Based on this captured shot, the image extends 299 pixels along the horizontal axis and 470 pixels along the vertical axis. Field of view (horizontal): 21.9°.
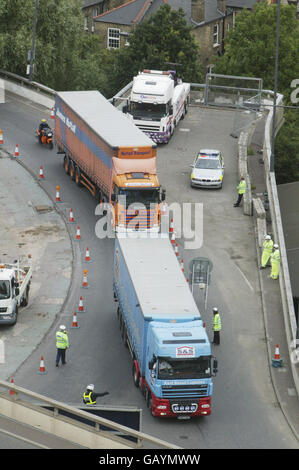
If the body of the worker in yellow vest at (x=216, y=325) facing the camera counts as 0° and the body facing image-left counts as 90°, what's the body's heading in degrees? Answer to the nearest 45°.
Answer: approximately 90°

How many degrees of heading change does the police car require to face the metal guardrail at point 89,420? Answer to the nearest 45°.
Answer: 0° — it already faces it

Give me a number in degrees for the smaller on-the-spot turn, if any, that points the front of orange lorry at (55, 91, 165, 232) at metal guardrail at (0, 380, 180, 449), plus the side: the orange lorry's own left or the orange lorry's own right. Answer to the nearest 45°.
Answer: approximately 45° to the orange lorry's own right

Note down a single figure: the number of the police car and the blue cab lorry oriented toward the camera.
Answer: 2

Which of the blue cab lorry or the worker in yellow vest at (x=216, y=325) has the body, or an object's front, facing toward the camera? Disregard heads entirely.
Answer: the blue cab lorry

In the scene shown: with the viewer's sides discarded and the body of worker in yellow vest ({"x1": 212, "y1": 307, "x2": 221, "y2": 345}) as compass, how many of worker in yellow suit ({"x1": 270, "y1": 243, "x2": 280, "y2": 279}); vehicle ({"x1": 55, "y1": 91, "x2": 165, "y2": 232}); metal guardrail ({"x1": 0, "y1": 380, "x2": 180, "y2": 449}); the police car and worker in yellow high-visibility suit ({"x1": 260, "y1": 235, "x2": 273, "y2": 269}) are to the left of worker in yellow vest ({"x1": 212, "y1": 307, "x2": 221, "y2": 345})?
1

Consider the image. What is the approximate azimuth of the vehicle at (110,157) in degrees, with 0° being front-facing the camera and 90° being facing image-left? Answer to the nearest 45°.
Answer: approximately 315°

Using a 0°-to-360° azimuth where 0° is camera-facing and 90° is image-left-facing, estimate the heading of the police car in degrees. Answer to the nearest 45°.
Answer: approximately 0°

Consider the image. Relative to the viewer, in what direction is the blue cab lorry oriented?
toward the camera

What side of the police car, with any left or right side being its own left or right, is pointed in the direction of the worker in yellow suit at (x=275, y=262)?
front

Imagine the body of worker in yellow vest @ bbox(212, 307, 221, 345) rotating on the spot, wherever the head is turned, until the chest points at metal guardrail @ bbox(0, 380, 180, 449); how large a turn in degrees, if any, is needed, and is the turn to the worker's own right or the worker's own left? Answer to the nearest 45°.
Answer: approximately 90° to the worker's own left

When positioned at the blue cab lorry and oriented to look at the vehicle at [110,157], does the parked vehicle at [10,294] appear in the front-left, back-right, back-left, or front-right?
front-left

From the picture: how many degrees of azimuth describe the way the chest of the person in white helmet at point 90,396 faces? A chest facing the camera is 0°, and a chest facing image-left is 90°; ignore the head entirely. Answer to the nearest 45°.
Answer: approximately 225°
